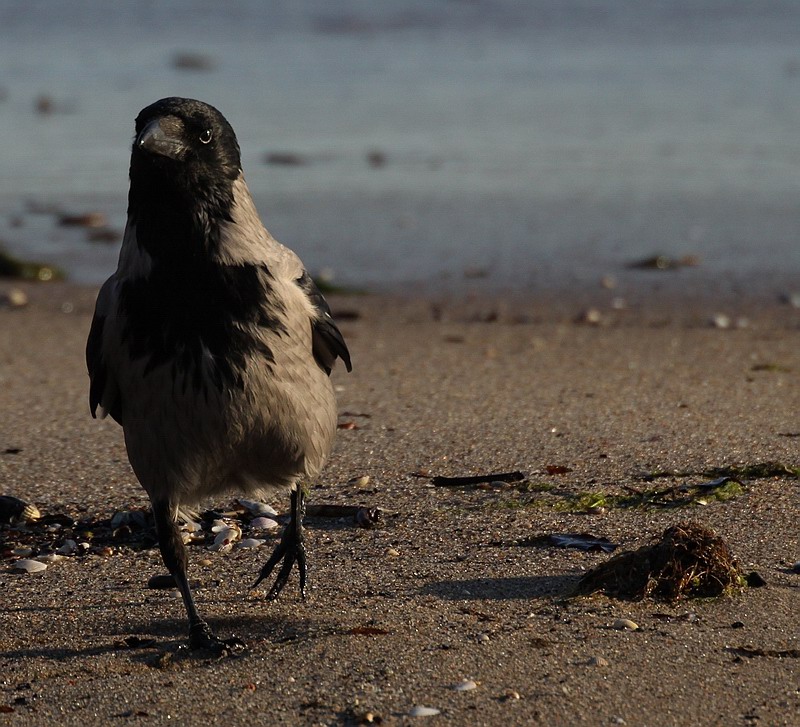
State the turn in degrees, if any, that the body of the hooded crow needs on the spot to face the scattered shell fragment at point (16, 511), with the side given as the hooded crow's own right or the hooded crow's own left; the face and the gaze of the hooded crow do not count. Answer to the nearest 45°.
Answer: approximately 135° to the hooded crow's own right

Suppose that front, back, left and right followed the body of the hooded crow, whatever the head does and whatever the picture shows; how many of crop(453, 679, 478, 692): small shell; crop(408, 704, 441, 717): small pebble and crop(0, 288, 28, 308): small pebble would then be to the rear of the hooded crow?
1

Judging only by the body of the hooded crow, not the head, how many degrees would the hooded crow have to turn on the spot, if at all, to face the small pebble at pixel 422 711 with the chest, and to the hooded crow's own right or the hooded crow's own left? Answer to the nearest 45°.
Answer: approximately 45° to the hooded crow's own left

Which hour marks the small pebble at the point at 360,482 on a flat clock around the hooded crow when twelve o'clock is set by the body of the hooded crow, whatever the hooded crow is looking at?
The small pebble is roughly at 7 o'clock from the hooded crow.

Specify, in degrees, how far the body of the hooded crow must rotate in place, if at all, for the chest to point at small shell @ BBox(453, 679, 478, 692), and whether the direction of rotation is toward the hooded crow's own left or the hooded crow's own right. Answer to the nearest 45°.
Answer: approximately 45° to the hooded crow's own left

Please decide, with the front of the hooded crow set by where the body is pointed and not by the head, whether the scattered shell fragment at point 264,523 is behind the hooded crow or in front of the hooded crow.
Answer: behind

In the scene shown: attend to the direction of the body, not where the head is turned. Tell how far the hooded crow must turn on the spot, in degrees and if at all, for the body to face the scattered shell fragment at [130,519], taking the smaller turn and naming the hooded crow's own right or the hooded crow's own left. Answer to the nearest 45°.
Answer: approximately 180°

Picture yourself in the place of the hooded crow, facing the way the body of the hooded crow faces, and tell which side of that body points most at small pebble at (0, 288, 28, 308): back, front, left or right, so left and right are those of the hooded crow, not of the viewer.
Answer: back

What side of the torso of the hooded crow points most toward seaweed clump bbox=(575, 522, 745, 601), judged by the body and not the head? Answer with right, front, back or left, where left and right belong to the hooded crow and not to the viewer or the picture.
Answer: left

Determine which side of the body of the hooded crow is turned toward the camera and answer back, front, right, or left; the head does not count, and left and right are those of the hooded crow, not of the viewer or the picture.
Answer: front
